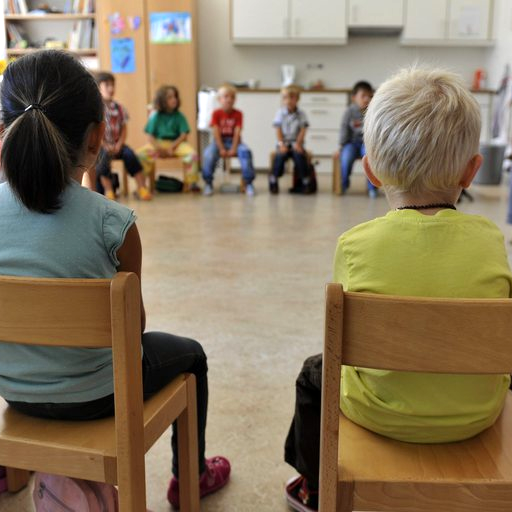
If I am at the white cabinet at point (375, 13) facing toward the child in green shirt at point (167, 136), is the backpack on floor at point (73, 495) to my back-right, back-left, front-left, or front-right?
front-left

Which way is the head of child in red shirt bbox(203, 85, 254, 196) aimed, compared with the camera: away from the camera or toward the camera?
toward the camera

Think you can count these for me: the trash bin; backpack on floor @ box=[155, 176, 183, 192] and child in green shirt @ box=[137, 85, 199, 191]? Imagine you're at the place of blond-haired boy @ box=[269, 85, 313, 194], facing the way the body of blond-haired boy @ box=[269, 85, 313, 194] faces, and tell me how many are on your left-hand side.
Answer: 1

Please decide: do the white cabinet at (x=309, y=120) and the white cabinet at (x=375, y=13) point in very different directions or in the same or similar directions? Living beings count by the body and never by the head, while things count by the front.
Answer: same or similar directions

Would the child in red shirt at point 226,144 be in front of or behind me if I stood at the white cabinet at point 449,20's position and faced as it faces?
in front

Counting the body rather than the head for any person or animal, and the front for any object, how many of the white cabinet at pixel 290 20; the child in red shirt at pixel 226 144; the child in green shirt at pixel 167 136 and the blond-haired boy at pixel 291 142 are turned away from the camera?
0

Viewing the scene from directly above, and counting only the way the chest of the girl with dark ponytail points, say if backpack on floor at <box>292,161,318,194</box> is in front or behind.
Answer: in front

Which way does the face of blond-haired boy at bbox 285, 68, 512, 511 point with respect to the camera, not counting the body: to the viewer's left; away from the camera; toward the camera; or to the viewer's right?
away from the camera

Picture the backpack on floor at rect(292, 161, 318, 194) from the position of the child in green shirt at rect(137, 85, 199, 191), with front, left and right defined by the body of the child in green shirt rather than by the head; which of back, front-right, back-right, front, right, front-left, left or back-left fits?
left

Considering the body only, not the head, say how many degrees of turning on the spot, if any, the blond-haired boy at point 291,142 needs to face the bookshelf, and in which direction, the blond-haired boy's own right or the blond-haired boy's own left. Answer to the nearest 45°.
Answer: approximately 135° to the blond-haired boy's own right

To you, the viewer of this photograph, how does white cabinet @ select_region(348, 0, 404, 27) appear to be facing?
facing the viewer

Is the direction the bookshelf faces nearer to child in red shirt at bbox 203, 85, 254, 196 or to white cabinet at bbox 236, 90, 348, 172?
the child in red shirt

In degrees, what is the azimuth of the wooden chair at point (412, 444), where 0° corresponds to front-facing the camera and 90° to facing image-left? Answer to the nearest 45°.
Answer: approximately 180°

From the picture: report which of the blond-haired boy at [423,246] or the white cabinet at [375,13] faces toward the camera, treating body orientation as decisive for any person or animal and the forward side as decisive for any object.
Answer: the white cabinet

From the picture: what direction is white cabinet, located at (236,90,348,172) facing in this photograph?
toward the camera

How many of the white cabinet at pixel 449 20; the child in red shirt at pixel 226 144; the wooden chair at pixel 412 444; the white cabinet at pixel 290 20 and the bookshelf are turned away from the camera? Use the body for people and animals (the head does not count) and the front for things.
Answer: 1

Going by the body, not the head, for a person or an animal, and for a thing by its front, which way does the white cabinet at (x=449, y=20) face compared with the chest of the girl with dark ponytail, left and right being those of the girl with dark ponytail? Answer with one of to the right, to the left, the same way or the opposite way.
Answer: the opposite way

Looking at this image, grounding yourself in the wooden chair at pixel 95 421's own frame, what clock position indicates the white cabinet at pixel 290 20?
The white cabinet is roughly at 11 o'clock from the wooden chair.

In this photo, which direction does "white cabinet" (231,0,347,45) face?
toward the camera

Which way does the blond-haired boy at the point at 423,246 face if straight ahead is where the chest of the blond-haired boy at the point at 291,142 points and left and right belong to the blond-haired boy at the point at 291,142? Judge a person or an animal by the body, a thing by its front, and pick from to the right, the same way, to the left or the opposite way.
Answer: the opposite way

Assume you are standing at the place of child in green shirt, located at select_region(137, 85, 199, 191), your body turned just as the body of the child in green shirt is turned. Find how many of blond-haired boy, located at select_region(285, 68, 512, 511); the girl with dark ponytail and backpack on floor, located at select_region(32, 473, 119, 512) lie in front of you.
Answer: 3

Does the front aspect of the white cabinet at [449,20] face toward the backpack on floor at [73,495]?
yes
